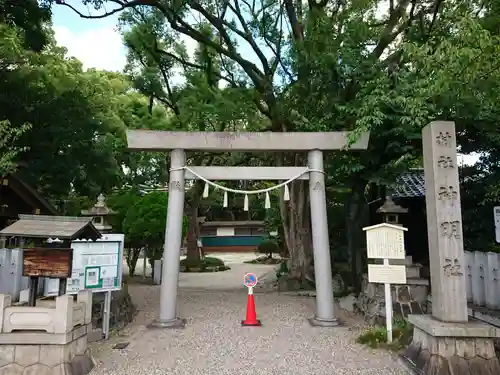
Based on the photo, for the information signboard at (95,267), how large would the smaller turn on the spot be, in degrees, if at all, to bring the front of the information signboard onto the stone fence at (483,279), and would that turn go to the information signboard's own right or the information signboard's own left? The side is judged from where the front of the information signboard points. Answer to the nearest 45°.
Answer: approximately 45° to the information signboard's own left

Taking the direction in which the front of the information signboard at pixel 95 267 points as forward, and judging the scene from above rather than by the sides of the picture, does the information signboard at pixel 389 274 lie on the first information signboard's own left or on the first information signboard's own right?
on the first information signboard's own left

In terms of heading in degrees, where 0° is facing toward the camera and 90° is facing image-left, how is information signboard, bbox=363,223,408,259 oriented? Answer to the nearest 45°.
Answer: approximately 0°

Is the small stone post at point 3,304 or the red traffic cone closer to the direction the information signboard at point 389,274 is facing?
the small stone post

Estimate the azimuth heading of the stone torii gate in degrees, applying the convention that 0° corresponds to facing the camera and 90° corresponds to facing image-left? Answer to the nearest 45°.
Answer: approximately 0°

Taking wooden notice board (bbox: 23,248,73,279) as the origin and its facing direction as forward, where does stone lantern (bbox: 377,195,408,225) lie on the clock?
The stone lantern is roughly at 9 o'clock from the wooden notice board.

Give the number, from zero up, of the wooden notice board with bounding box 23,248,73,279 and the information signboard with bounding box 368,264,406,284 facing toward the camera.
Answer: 2

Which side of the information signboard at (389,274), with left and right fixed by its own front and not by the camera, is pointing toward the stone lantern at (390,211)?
back
